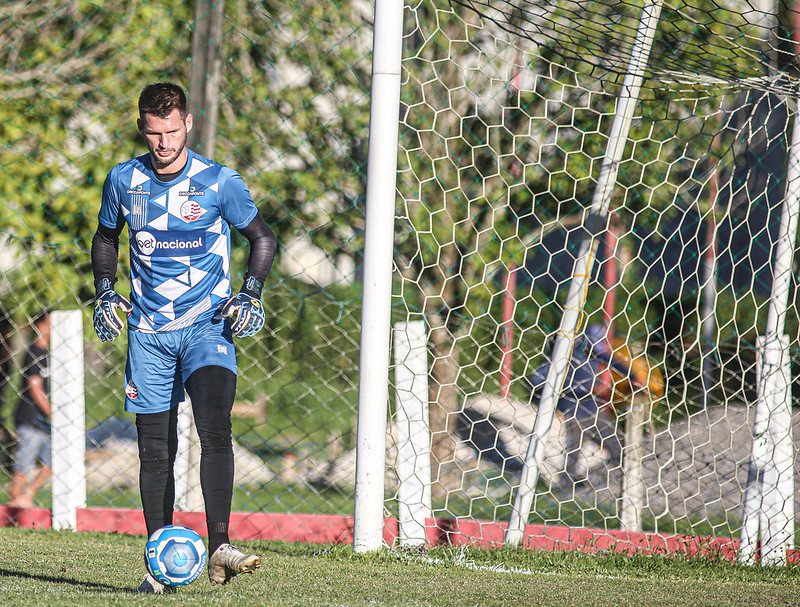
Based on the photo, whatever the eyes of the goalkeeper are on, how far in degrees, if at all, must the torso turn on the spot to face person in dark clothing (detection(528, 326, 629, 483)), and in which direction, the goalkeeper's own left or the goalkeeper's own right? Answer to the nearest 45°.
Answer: approximately 135° to the goalkeeper's own left

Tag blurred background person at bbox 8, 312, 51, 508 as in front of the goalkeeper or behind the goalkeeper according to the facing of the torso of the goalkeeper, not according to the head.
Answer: behind
